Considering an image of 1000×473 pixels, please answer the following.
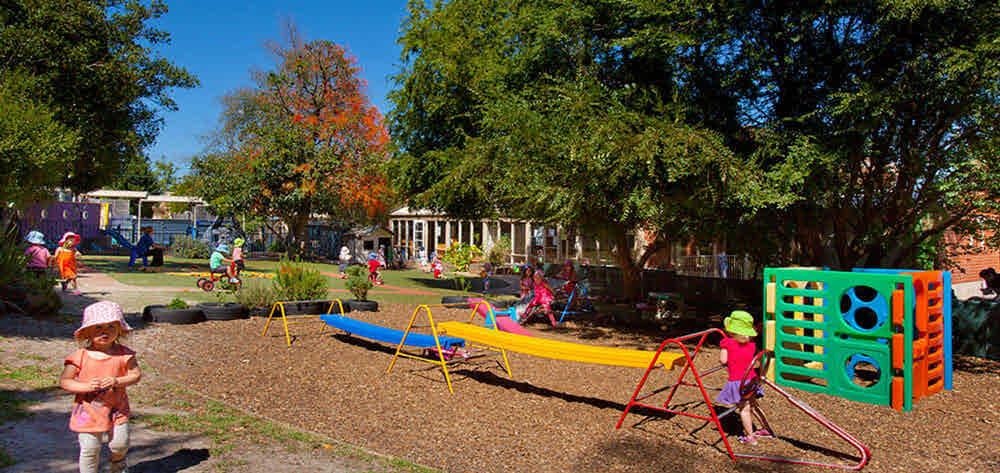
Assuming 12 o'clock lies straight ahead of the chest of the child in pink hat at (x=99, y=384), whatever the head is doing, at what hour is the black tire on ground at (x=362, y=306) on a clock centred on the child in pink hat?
The black tire on ground is roughly at 7 o'clock from the child in pink hat.

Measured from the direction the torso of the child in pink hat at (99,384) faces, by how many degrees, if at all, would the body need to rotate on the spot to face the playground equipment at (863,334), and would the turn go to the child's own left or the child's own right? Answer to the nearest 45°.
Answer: approximately 90° to the child's own left

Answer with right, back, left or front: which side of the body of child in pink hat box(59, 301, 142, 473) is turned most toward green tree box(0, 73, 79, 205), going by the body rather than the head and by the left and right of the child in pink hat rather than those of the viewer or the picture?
back

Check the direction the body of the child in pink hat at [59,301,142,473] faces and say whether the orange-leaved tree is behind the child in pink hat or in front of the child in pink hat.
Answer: behind

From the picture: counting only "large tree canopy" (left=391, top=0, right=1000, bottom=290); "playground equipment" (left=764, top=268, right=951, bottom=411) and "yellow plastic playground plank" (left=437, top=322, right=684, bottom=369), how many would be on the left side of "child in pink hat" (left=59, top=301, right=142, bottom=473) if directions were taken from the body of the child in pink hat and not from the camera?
3

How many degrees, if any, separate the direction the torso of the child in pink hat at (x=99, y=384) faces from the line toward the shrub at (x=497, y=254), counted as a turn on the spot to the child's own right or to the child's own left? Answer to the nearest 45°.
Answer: approximately 135° to the child's own left

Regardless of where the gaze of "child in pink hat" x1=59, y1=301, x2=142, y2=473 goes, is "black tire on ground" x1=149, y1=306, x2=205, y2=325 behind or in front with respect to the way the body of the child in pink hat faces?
behind

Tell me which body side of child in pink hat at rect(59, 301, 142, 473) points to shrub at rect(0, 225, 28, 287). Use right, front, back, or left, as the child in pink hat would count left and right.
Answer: back

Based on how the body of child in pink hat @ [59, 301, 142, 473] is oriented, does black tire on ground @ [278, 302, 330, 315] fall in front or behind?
behind

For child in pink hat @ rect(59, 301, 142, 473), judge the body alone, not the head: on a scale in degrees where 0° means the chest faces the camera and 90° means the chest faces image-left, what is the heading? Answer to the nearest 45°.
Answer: approximately 0°

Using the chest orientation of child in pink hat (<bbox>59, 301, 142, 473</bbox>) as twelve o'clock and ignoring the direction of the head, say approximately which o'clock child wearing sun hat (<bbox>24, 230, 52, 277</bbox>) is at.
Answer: The child wearing sun hat is roughly at 6 o'clock from the child in pink hat.

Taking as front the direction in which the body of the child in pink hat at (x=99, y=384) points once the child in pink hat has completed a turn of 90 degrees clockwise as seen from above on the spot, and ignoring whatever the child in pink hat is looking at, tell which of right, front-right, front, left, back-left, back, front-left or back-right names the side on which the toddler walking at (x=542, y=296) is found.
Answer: back-right
